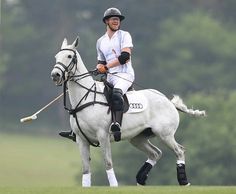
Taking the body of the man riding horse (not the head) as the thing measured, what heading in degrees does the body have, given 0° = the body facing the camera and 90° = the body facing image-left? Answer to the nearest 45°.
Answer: approximately 45°
